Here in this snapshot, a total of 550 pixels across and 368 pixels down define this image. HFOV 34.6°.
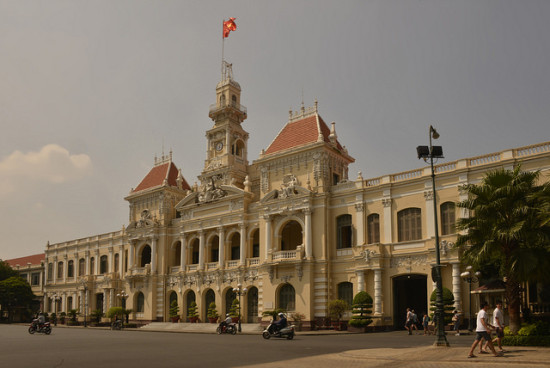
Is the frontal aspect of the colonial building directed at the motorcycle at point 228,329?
yes

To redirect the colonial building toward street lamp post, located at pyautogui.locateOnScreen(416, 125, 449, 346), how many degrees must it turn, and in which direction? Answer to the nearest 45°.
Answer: approximately 45° to its left

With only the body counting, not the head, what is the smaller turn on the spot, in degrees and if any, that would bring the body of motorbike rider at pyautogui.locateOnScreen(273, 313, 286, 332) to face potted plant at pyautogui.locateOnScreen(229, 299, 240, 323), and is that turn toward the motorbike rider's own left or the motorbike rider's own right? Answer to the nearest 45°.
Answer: approximately 90° to the motorbike rider's own right

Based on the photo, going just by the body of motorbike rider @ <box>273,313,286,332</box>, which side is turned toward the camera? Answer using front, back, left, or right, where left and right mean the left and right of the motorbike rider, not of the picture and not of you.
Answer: left

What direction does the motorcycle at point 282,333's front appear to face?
to the viewer's left

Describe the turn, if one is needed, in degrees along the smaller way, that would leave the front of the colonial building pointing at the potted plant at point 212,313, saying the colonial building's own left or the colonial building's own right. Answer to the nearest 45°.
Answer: approximately 90° to the colonial building's own right

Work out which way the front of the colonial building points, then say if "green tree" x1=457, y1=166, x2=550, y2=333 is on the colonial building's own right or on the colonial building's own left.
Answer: on the colonial building's own left

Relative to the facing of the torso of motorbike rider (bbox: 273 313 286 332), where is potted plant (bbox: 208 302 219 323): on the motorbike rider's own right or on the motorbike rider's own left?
on the motorbike rider's own right

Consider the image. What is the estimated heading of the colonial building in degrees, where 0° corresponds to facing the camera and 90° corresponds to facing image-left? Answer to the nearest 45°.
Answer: approximately 45°

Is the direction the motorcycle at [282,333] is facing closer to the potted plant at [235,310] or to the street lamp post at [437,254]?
the potted plant

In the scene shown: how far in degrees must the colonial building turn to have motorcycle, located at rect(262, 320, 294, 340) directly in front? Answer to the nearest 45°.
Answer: approximately 45° to its left
